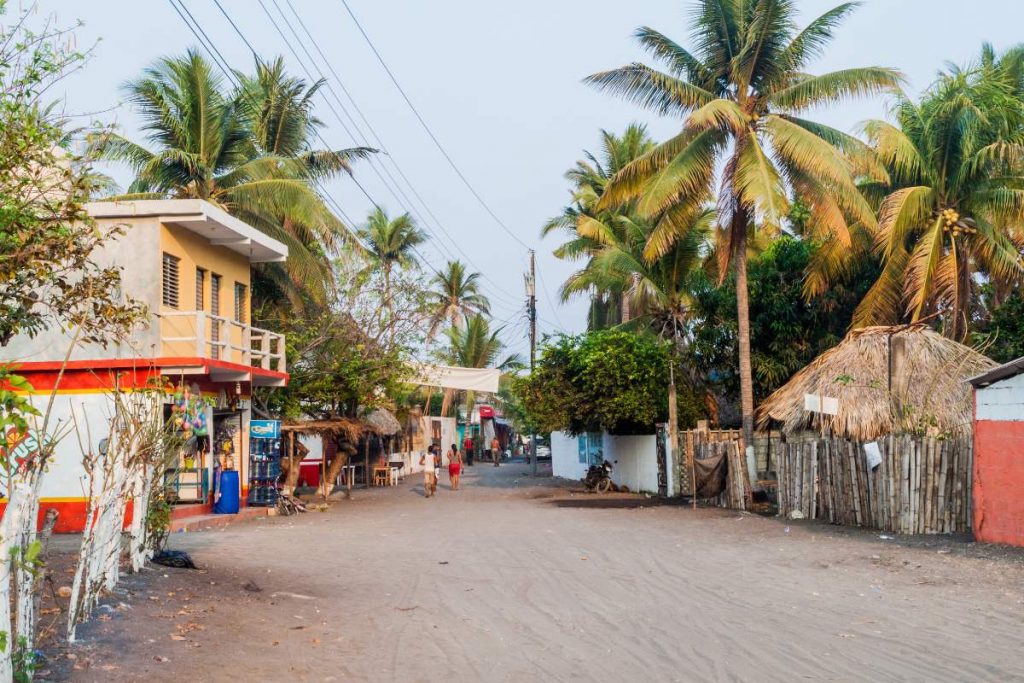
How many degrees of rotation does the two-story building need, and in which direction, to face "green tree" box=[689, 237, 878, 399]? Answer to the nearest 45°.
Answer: approximately 45° to its left

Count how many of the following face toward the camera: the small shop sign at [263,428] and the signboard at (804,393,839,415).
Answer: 2

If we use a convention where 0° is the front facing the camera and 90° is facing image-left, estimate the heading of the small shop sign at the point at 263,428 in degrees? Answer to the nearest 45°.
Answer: approximately 0°

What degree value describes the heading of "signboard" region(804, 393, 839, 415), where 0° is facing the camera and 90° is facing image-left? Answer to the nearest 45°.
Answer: approximately 0°

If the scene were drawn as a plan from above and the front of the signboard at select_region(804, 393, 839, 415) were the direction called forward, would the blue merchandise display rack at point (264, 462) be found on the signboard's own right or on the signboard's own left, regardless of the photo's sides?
on the signboard's own right
